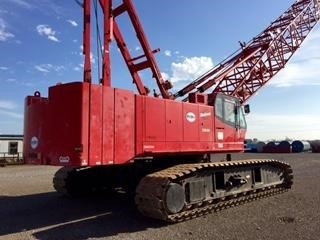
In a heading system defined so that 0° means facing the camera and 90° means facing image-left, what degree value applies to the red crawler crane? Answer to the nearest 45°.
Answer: approximately 225°
